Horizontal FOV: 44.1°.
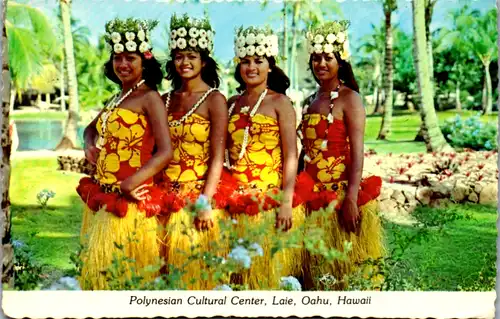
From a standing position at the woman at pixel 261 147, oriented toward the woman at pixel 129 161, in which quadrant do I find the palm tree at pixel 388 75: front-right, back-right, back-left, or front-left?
back-right

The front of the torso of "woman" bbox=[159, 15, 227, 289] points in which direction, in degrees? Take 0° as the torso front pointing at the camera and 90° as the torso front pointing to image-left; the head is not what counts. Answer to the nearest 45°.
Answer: approximately 45°

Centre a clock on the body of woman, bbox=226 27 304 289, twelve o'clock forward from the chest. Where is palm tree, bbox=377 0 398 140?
The palm tree is roughly at 6 o'clock from the woman.

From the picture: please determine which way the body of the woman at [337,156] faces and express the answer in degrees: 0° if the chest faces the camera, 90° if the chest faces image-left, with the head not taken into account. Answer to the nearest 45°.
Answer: approximately 45°

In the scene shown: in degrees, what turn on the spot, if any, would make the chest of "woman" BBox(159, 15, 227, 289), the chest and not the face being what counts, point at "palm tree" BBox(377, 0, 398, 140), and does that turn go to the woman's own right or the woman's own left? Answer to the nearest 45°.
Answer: approximately 180°

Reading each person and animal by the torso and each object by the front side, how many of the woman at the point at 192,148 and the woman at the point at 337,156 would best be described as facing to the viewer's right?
0

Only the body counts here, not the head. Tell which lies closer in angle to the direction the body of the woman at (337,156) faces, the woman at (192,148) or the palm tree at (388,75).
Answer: the woman

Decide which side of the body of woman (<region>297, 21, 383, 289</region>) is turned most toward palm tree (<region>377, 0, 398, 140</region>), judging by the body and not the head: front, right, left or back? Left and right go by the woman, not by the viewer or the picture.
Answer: back

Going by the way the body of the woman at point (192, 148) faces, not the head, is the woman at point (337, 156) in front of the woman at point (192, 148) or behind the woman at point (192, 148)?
behind

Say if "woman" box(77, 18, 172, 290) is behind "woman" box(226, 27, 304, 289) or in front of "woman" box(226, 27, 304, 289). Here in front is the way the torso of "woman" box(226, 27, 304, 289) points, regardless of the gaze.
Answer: in front
